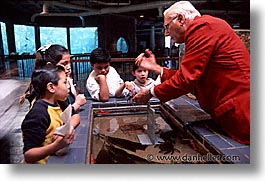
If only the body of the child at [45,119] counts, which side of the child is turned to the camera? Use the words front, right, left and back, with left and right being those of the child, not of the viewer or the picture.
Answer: right

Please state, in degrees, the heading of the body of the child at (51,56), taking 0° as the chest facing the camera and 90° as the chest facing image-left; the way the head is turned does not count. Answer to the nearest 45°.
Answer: approximately 270°

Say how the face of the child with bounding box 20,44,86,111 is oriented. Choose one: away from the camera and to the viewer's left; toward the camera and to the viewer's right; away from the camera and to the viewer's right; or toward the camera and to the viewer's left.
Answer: toward the camera and to the viewer's right

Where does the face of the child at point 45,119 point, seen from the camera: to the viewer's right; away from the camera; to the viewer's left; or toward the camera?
to the viewer's right

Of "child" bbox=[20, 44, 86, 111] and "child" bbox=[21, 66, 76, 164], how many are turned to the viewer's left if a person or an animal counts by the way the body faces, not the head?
0

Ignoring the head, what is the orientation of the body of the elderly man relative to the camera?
to the viewer's left

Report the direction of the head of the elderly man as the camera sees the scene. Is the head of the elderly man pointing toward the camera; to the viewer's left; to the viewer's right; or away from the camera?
to the viewer's left
